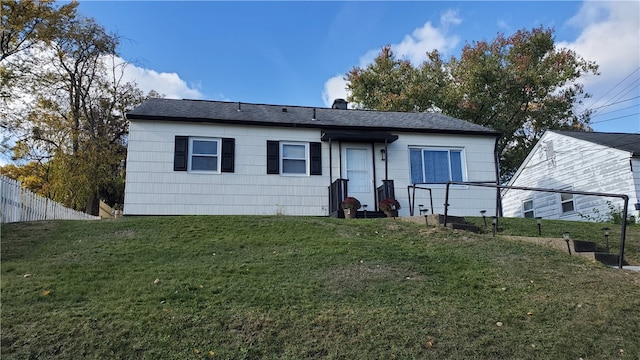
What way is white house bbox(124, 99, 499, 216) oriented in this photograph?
toward the camera

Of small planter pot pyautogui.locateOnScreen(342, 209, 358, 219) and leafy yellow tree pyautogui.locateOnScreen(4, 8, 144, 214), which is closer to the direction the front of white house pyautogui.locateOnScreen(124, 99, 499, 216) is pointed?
the small planter pot

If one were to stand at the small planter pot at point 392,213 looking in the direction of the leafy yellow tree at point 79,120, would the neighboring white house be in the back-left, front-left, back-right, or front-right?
back-right

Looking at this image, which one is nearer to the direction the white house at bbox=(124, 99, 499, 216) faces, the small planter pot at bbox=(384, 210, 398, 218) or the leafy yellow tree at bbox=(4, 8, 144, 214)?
the small planter pot

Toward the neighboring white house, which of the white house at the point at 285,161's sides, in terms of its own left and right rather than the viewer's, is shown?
left

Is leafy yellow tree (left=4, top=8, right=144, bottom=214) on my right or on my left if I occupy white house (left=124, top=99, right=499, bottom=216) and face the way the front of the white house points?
on my right

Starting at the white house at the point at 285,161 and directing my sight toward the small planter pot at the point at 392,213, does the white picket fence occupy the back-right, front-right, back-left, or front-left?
back-right

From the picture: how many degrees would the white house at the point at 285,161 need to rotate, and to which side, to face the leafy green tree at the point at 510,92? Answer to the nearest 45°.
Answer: approximately 135° to its left

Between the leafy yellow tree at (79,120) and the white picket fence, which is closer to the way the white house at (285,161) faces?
the white picket fence
